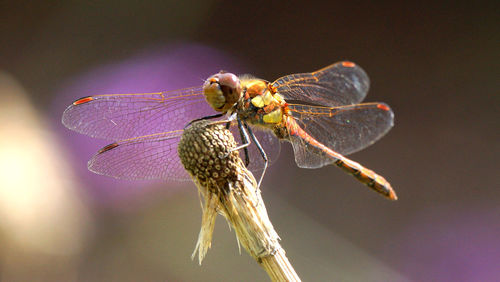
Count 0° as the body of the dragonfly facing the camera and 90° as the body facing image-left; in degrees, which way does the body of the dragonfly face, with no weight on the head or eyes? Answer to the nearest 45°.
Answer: approximately 45°
